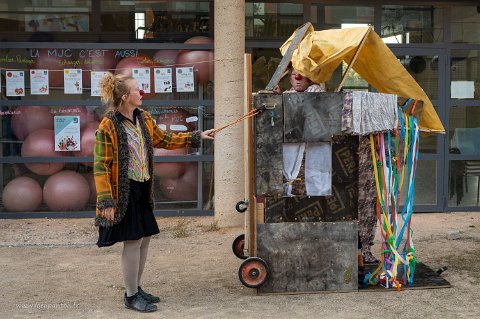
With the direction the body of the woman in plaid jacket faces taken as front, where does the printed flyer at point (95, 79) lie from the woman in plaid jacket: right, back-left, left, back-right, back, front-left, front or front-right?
back-left

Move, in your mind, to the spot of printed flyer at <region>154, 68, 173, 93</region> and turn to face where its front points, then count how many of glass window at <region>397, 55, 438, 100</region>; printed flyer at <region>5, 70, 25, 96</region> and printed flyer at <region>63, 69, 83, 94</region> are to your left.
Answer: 1

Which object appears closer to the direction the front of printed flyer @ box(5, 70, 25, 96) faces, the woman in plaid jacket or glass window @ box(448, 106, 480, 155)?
the woman in plaid jacket

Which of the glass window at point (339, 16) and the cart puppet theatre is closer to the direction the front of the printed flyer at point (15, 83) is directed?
the cart puppet theatre

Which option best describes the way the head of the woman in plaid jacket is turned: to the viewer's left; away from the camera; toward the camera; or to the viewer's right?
to the viewer's right

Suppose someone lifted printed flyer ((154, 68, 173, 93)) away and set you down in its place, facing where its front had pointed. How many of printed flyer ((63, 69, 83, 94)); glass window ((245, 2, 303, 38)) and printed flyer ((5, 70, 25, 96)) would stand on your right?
2
